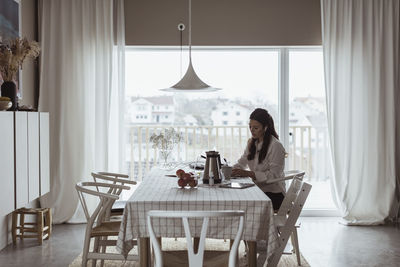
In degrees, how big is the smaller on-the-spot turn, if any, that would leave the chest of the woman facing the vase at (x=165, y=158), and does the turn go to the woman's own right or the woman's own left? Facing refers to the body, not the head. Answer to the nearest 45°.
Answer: approximately 45° to the woman's own right

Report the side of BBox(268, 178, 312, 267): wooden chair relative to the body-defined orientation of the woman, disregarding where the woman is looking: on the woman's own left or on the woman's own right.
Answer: on the woman's own left

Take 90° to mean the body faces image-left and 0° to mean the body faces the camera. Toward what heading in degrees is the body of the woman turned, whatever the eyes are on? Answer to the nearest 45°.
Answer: approximately 45°

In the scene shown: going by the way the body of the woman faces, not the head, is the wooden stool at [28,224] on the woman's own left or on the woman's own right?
on the woman's own right

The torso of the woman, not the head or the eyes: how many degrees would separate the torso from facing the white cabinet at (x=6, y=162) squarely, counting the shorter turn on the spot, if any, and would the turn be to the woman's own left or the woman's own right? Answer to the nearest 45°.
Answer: approximately 45° to the woman's own right

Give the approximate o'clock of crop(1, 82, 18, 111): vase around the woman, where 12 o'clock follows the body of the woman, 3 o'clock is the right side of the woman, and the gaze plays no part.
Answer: The vase is roughly at 1 o'clock from the woman.

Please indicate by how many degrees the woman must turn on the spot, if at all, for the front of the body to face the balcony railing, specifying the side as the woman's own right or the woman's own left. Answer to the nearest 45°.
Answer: approximately 135° to the woman's own right

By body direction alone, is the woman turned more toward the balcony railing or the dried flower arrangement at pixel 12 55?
the dried flower arrangement

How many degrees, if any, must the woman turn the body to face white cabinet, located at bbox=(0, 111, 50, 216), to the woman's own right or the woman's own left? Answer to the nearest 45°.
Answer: approximately 45° to the woman's own right

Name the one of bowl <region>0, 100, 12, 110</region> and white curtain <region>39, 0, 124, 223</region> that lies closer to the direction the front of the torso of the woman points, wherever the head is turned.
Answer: the bowl

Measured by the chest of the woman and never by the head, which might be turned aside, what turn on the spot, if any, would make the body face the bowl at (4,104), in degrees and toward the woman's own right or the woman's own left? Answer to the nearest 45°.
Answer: approximately 45° to the woman's own right

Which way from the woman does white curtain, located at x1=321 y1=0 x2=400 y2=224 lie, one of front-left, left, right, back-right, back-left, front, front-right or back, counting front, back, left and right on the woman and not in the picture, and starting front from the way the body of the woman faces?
back
